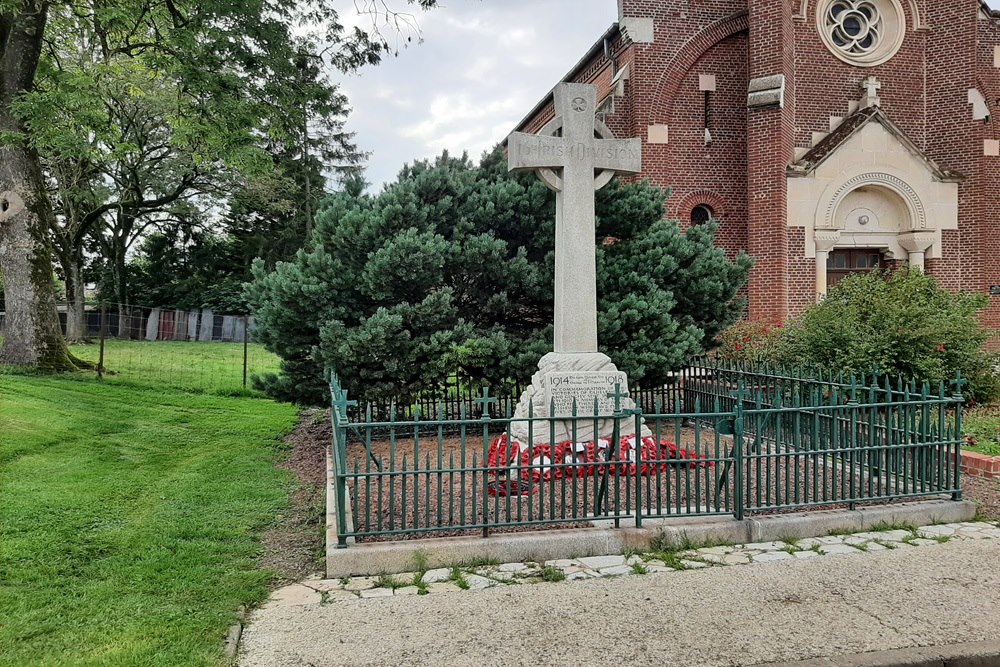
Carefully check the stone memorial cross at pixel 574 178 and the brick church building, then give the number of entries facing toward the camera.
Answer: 2

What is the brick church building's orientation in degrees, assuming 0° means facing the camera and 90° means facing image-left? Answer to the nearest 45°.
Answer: approximately 0°

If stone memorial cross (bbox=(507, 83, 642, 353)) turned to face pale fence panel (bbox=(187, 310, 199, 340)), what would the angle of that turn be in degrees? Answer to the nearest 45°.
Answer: approximately 135° to its right

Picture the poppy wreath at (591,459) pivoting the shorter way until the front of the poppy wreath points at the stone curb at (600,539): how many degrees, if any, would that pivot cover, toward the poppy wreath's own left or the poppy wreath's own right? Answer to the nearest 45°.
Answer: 0° — it already faces it

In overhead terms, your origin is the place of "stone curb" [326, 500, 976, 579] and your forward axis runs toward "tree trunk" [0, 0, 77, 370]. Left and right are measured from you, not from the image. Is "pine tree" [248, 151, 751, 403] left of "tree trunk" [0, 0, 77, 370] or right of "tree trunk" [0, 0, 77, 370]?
right

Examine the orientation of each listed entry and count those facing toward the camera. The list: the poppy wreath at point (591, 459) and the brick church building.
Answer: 2

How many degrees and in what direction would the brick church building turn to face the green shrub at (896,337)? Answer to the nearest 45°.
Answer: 0° — it already faces it

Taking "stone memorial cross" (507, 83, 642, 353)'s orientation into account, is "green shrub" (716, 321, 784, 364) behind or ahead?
behind

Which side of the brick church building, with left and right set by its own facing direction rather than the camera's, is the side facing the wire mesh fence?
right
